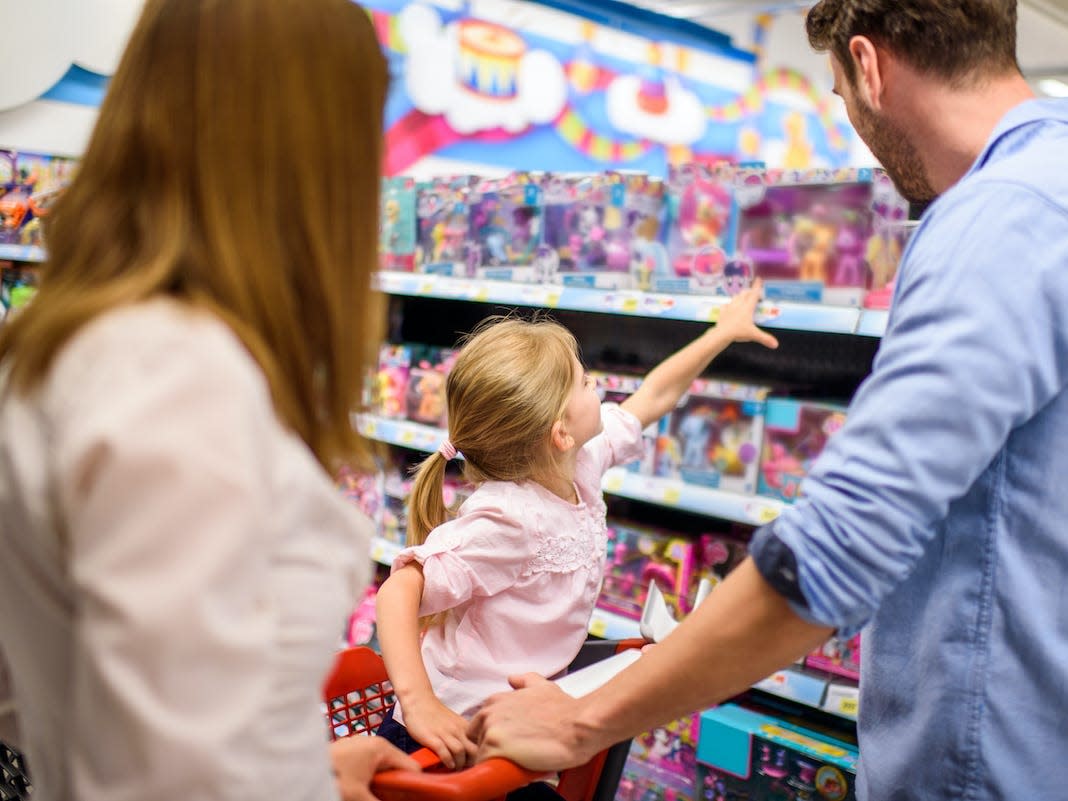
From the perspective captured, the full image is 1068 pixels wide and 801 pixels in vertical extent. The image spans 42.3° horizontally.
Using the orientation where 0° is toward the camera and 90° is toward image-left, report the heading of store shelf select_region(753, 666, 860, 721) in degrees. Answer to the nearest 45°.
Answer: approximately 45°

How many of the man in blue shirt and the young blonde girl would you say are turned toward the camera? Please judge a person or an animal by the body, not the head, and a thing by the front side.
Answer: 0

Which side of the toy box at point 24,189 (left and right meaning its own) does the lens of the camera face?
front

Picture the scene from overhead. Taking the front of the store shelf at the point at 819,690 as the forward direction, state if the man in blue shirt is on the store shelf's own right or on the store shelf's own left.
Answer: on the store shelf's own left

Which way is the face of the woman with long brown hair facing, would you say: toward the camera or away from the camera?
away from the camera

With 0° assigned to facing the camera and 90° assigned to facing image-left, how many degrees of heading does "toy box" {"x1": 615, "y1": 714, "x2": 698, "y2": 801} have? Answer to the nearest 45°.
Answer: approximately 45°

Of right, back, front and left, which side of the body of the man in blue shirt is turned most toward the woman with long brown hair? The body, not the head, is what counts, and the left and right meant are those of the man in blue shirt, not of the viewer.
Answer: left

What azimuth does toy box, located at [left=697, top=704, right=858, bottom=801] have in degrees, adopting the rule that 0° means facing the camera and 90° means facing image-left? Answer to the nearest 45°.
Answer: approximately 45°

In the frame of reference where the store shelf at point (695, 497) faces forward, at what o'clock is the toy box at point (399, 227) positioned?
The toy box is roughly at 3 o'clock from the store shelf.
